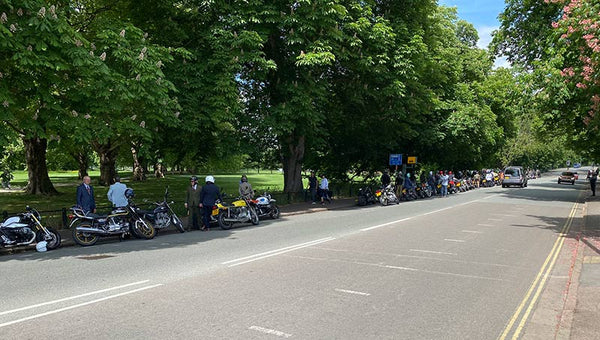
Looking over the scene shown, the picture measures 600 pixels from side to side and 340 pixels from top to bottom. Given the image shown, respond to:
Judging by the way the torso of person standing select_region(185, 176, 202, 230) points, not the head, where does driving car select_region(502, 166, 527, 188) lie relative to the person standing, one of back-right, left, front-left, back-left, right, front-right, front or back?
back-left

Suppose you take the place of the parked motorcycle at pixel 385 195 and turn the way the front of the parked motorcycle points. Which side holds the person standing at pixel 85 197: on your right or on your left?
on your right

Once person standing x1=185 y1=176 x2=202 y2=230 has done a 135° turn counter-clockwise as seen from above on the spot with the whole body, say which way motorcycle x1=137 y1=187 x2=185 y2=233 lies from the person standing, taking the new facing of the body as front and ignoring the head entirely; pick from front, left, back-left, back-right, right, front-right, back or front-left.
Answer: back

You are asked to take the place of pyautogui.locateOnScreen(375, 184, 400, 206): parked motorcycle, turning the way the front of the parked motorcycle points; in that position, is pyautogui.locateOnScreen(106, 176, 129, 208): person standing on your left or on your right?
on your right

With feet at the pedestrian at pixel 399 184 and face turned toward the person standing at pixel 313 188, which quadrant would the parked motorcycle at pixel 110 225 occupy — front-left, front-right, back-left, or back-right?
front-left

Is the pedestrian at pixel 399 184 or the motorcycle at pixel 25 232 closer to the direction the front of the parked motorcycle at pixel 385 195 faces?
the motorcycle
